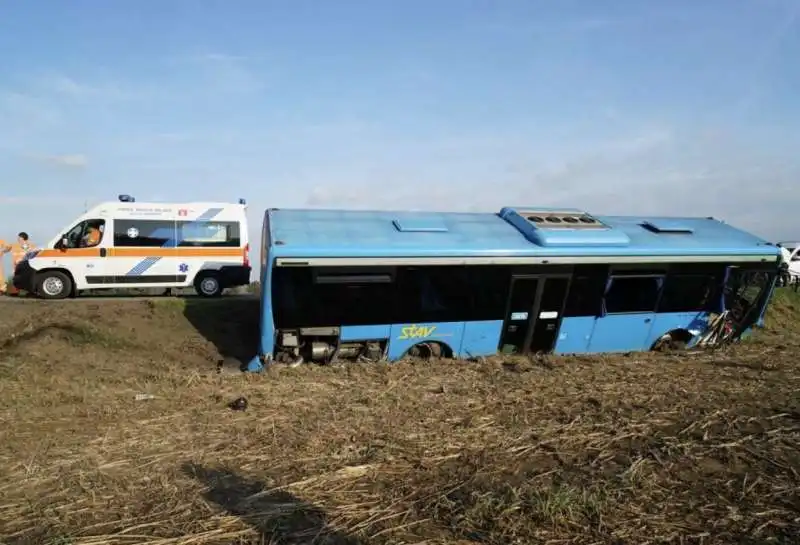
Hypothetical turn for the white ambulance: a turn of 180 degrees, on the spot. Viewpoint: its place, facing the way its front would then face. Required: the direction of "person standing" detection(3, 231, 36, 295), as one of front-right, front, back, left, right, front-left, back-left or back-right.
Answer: back-left

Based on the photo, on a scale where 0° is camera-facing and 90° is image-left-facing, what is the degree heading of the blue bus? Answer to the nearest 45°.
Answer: approximately 270°

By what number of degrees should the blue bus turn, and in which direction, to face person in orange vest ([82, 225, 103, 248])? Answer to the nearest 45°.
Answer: approximately 180°

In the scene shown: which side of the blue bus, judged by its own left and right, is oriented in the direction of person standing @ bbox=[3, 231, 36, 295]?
back

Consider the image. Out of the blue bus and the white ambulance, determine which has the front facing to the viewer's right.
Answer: the blue bus

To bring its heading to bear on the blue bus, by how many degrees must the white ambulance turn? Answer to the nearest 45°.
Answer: approximately 135° to its left

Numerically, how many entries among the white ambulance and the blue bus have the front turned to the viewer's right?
1

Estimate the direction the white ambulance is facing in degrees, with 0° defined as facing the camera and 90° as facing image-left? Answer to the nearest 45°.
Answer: approximately 90°
